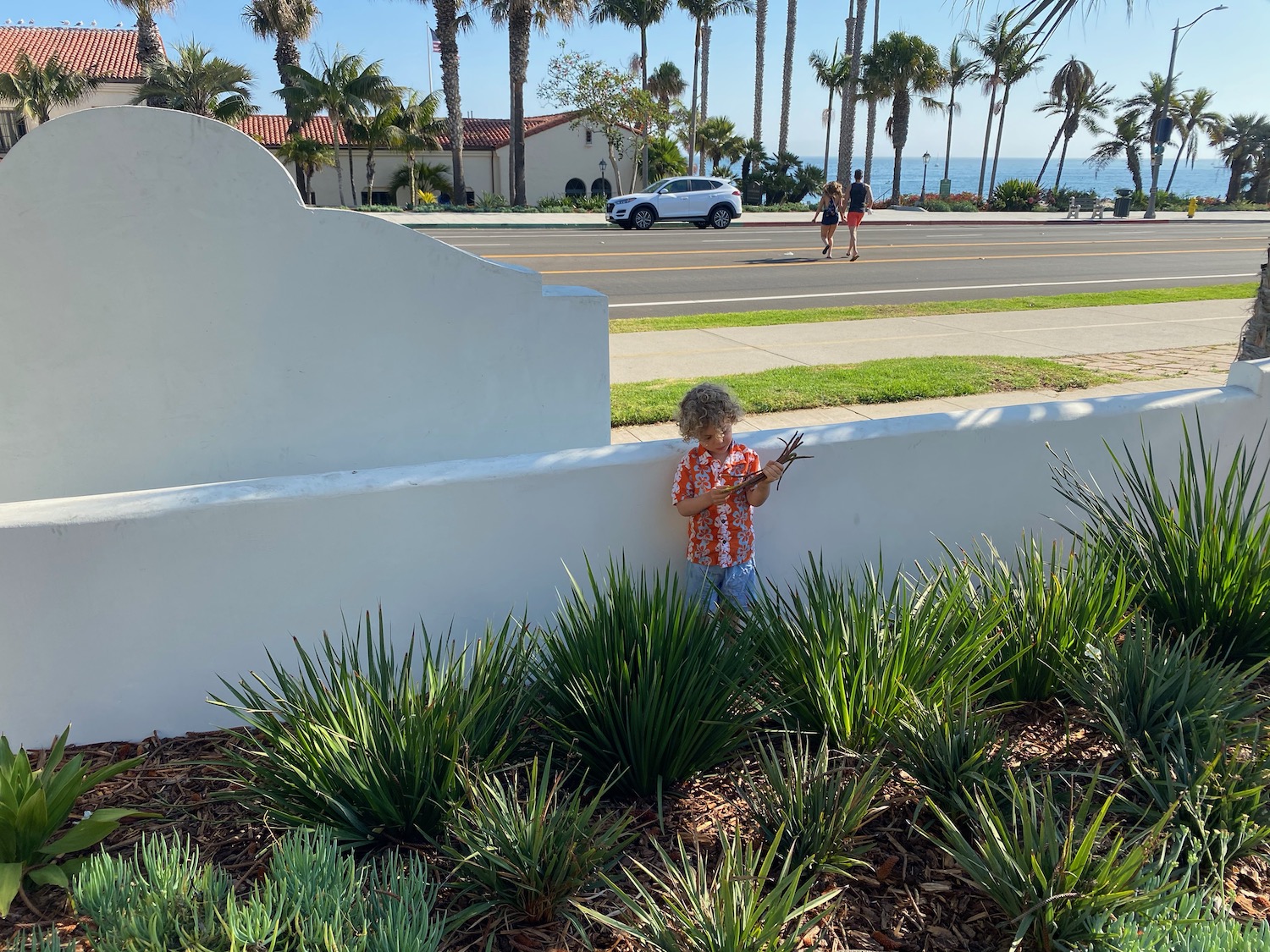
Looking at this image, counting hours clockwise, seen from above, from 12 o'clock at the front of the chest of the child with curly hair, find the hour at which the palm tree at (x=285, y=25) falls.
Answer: The palm tree is roughly at 5 o'clock from the child with curly hair.

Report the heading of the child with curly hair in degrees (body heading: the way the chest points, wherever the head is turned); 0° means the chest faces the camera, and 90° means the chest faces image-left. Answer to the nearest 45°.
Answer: approximately 0°

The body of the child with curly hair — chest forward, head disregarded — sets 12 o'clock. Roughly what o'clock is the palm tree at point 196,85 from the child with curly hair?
The palm tree is roughly at 5 o'clock from the child with curly hair.
